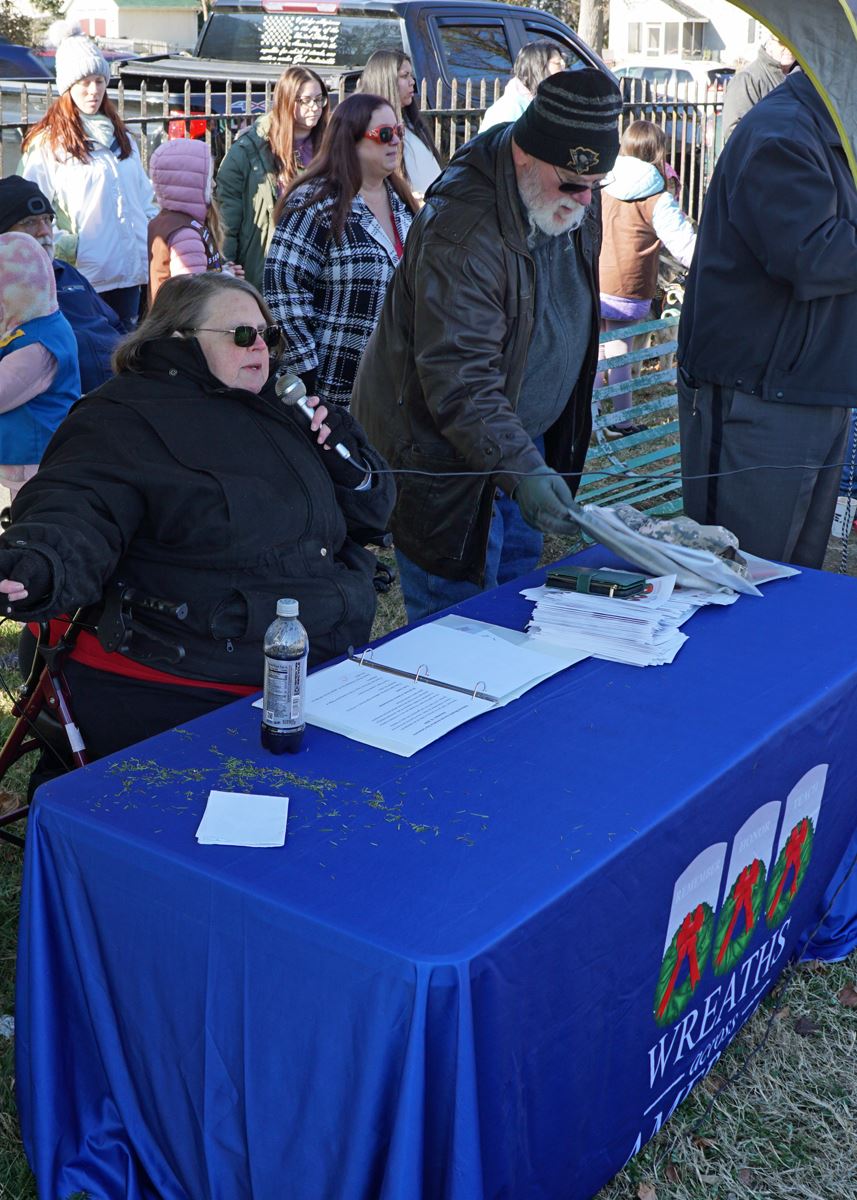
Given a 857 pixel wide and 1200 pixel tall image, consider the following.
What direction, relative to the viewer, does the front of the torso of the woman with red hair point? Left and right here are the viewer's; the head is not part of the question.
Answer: facing the viewer and to the right of the viewer

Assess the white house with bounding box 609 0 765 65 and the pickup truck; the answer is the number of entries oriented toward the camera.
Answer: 1

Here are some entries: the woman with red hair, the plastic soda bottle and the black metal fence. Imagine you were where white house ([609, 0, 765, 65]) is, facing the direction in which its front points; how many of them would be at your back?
0

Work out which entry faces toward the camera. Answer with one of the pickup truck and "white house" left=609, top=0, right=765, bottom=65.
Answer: the white house

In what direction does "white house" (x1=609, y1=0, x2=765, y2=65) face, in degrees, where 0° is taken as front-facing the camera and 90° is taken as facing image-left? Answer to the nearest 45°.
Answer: approximately 0°

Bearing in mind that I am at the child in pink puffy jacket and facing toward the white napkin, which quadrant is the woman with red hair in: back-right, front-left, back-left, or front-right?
back-right

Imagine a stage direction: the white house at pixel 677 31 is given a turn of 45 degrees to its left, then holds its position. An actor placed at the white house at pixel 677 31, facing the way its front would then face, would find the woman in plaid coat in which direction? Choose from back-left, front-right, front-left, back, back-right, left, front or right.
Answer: front-right

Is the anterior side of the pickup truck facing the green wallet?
no

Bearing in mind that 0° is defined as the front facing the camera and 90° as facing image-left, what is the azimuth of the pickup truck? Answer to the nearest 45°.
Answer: approximately 225°

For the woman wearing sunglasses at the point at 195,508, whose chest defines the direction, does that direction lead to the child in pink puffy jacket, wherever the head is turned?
no

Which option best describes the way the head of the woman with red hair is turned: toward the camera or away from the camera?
toward the camera

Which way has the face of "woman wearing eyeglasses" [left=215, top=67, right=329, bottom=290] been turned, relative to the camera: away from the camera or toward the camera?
toward the camera

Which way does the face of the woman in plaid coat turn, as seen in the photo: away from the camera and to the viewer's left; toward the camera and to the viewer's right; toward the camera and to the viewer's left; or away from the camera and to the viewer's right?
toward the camera and to the viewer's right

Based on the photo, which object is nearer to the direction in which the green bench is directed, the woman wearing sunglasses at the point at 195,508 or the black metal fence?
the woman wearing sunglasses

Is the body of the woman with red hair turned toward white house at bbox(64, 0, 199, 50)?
no
